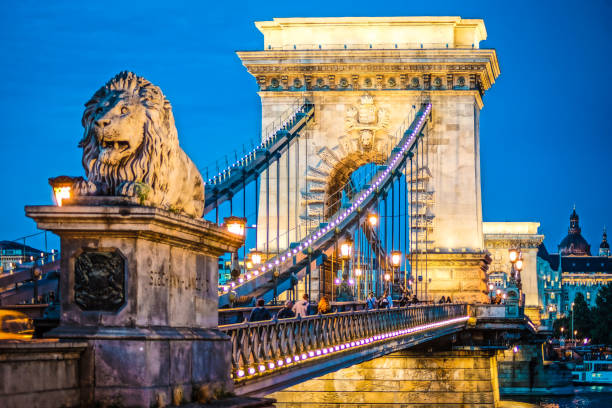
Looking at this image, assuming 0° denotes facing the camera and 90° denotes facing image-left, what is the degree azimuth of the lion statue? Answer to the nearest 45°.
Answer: approximately 45°

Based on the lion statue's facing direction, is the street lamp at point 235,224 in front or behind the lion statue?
behind
